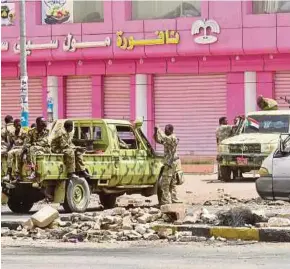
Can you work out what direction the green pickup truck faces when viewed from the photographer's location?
facing away from the viewer and to the right of the viewer

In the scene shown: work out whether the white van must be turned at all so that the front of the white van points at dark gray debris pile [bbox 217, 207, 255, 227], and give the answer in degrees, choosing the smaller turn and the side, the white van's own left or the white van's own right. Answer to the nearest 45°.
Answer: approximately 90° to the white van's own left

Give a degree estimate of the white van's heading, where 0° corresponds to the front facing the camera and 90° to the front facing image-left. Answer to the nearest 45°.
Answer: approximately 90°

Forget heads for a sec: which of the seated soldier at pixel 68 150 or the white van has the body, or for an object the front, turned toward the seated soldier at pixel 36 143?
the white van

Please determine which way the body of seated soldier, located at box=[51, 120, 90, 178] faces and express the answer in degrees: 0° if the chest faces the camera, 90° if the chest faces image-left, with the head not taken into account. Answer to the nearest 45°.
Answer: approximately 315°

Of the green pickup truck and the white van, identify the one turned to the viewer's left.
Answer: the white van
